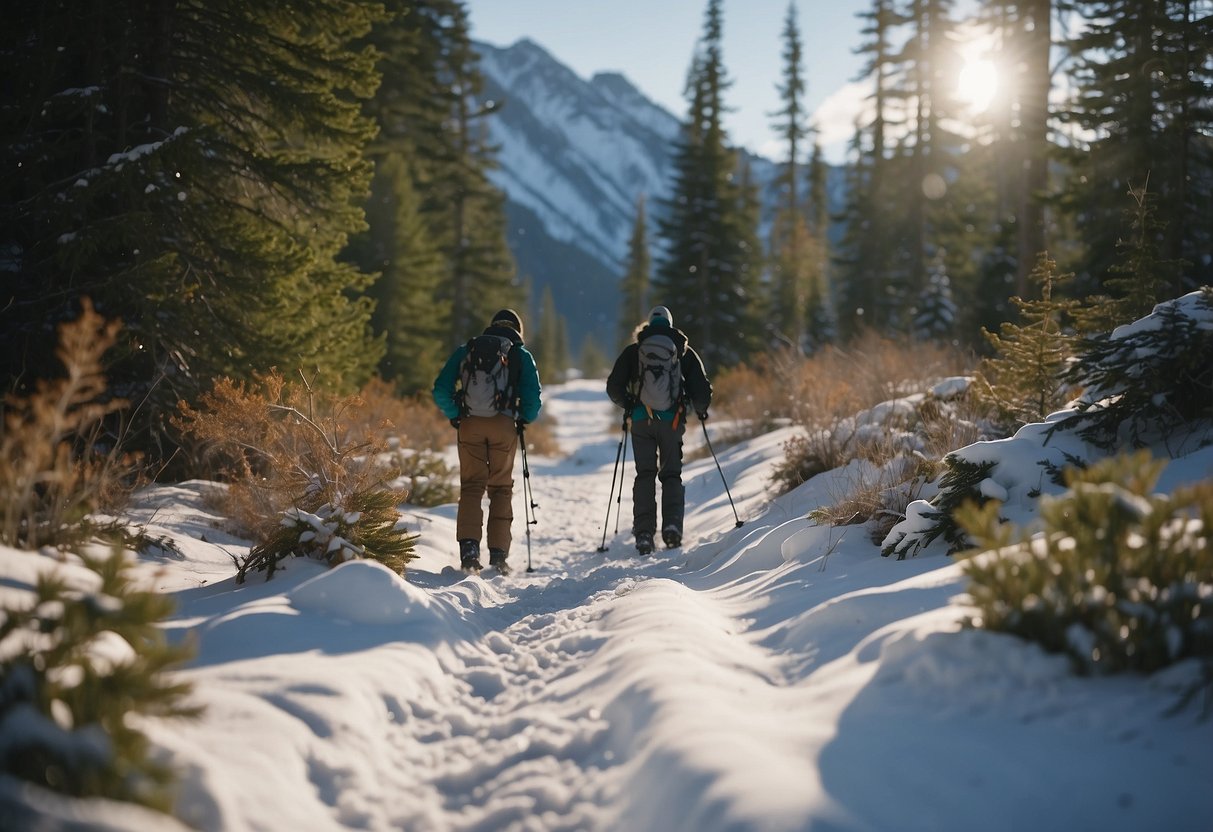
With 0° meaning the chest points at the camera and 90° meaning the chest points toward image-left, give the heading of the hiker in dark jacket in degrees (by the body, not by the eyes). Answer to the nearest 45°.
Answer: approximately 180°

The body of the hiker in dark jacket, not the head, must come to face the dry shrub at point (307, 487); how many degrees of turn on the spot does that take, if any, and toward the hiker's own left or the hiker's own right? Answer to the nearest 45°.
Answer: approximately 135° to the hiker's own left

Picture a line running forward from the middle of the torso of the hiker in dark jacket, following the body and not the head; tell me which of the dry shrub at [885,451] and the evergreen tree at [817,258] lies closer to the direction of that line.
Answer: the evergreen tree

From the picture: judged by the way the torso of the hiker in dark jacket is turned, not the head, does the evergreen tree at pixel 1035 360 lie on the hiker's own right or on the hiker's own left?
on the hiker's own right

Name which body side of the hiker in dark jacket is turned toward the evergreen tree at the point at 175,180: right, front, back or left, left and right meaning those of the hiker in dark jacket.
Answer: left

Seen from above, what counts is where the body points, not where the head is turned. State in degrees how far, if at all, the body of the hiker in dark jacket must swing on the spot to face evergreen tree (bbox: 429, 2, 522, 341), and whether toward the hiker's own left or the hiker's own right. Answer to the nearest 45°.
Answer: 0° — they already face it

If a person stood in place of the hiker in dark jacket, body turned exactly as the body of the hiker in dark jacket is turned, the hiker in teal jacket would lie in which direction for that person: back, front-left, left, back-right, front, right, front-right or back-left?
back-left
